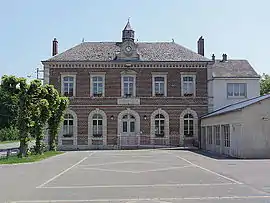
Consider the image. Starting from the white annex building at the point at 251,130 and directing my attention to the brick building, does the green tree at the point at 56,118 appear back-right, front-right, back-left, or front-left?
front-left

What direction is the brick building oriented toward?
toward the camera

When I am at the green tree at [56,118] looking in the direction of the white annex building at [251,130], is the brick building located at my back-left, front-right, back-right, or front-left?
front-left

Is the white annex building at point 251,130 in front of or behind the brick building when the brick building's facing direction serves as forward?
in front

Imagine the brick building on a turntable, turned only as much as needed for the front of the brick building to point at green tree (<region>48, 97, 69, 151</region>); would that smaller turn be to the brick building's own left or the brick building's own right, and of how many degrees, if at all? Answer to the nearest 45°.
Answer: approximately 45° to the brick building's own right

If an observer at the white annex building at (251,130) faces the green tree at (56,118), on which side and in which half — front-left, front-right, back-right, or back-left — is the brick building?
front-right
